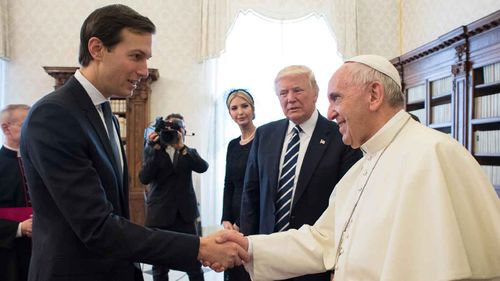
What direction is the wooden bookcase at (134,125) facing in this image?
toward the camera

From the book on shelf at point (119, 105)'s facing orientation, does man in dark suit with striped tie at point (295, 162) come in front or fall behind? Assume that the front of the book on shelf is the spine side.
in front

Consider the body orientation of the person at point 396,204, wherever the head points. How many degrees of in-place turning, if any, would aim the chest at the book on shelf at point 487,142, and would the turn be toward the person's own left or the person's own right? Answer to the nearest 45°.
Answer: approximately 135° to the person's own right

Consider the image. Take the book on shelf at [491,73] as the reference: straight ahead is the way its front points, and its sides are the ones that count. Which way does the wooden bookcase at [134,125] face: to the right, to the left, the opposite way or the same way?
to the left

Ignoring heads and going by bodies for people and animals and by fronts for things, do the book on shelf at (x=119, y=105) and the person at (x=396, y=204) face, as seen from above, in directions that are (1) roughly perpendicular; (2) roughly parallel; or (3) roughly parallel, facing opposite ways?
roughly perpendicular

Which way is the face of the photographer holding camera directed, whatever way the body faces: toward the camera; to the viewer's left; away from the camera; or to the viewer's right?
toward the camera

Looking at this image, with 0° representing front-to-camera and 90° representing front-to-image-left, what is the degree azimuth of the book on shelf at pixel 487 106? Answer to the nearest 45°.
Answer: approximately 45°

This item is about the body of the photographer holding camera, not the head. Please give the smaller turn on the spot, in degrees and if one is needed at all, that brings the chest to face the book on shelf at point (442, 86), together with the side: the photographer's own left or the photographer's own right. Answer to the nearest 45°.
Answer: approximately 90° to the photographer's own left

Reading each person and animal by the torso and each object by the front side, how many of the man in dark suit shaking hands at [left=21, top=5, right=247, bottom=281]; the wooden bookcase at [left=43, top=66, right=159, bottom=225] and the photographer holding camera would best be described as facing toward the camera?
2

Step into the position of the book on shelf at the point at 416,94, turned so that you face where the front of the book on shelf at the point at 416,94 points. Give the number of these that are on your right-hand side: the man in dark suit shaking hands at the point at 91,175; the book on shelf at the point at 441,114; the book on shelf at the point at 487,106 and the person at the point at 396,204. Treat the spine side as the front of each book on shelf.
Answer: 0

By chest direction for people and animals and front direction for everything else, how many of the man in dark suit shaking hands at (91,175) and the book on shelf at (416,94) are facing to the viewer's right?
1

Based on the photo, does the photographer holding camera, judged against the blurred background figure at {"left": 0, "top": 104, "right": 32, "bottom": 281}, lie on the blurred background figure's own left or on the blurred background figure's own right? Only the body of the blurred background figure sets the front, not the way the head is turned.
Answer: on the blurred background figure's own left

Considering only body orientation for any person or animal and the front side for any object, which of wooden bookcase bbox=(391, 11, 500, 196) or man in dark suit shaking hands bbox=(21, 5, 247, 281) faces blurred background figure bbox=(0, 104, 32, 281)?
the wooden bookcase

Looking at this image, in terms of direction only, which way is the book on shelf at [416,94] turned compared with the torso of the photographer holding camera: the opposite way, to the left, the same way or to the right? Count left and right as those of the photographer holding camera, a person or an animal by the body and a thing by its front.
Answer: to the right

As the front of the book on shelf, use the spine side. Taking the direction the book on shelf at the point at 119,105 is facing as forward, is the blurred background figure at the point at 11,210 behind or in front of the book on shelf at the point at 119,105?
in front

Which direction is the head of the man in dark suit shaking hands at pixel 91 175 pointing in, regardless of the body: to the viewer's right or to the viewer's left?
to the viewer's right

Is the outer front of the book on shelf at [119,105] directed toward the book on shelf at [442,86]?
no
